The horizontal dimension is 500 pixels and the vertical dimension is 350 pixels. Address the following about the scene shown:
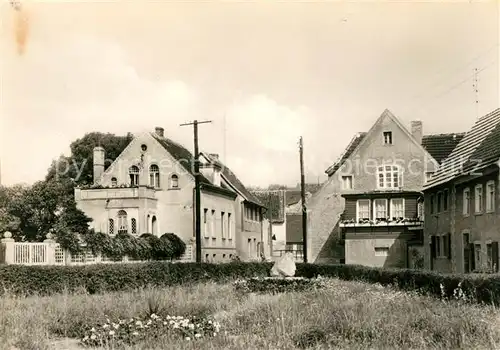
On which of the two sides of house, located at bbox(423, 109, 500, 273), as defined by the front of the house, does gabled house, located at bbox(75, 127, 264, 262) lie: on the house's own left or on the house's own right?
on the house's own right

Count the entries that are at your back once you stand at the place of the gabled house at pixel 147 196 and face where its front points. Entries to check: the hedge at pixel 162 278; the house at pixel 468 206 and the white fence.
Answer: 0

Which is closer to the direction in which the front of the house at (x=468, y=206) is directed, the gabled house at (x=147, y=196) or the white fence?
the white fence

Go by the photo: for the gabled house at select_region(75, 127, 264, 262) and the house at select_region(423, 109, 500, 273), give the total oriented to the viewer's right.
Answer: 0

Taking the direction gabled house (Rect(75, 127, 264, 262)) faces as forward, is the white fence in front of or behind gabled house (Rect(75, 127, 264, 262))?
in front

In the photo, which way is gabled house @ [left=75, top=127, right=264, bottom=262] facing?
toward the camera

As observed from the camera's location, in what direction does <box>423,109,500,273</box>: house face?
facing the viewer and to the left of the viewer

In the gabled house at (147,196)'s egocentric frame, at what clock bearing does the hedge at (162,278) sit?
The hedge is roughly at 12 o'clock from the gabled house.

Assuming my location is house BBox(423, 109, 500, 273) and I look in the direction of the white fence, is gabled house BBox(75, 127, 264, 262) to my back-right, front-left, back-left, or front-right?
front-right

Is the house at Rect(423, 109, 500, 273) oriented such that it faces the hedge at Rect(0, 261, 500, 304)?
yes
